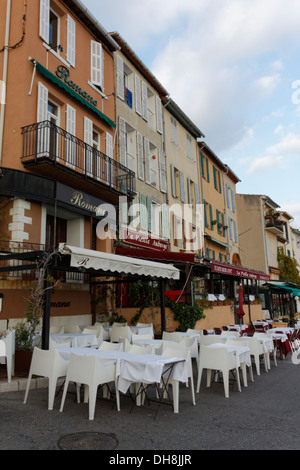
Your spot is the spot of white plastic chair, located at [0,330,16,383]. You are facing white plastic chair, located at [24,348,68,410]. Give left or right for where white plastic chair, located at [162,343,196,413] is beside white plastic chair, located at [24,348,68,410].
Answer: left

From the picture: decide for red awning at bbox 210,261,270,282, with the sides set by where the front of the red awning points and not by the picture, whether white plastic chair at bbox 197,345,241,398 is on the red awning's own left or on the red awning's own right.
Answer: on the red awning's own right

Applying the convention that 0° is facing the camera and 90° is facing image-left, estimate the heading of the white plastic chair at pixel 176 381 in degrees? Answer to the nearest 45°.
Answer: approximately 45°

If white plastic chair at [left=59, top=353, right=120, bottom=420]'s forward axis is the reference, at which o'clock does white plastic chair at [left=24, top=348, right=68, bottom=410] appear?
white plastic chair at [left=24, top=348, right=68, bottom=410] is roughly at 9 o'clock from white plastic chair at [left=59, top=353, right=120, bottom=420].

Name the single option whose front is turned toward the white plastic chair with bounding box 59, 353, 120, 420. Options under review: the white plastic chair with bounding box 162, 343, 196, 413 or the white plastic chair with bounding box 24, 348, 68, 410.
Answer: the white plastic chair with bounding box 162, 343, 196, 413

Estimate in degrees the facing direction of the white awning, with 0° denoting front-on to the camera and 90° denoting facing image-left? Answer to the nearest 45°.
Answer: approximately 315°

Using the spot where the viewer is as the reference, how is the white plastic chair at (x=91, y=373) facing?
facing away from the viewer and to the right of the viewer

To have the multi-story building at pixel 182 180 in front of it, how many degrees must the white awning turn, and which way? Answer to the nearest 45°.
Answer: approximately 135° to its left

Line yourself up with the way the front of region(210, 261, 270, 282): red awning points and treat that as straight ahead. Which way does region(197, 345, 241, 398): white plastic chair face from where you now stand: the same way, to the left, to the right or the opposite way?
to the left
